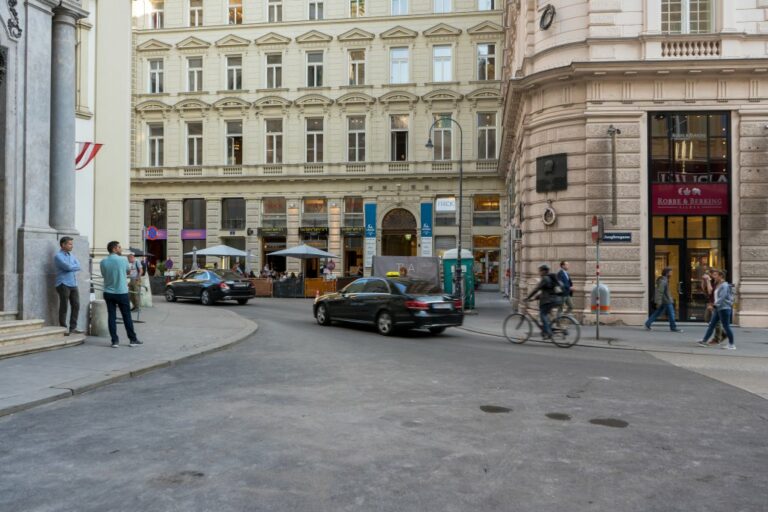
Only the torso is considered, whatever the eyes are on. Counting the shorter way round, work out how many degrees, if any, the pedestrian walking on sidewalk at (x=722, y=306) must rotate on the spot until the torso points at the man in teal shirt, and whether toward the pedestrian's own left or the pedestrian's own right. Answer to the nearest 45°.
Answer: approximately 45° to the pedestrian's own left

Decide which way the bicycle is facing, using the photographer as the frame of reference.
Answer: facing to the left of the viewer

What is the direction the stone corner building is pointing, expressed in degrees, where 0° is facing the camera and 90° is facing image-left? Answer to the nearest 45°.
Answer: approximately 0°

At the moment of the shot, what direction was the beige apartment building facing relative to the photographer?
facing the viewer

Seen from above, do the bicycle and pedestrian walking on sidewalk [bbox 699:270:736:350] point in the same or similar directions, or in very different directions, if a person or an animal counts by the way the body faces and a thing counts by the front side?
same or similar directions

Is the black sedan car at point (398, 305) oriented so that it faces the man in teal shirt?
no

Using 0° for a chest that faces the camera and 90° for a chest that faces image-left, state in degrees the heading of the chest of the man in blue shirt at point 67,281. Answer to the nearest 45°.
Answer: approximately 315°

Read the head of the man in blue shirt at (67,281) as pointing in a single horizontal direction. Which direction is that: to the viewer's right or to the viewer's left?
to the viewer's right

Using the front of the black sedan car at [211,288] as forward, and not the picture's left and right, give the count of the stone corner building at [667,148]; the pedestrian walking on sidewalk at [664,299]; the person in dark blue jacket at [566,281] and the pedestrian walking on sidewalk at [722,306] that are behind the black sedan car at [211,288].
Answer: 4

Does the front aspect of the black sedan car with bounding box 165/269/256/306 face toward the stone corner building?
no

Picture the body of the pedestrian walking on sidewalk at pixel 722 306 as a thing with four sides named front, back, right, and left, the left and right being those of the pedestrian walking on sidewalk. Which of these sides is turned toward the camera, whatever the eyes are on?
left

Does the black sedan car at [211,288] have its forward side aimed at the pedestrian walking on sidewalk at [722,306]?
no
